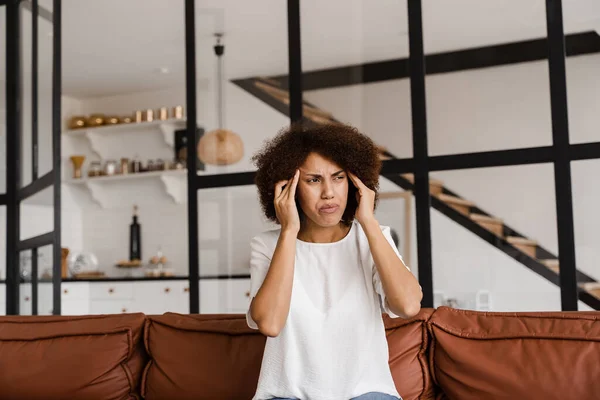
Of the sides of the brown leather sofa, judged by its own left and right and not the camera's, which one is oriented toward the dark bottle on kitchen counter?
back

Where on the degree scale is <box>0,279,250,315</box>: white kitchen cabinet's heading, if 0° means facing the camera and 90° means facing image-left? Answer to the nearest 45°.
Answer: approximately 0°

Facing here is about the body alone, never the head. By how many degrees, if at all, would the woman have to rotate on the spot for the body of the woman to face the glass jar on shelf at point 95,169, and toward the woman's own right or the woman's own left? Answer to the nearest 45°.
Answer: approximately 135° to the woman's own right

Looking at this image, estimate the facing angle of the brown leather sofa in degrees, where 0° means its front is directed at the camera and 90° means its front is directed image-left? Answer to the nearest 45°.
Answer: approximately 0°

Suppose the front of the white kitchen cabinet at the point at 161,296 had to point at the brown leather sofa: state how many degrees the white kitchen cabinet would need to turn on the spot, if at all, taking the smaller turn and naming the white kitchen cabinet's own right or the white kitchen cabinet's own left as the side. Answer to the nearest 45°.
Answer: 0° — it already faces it

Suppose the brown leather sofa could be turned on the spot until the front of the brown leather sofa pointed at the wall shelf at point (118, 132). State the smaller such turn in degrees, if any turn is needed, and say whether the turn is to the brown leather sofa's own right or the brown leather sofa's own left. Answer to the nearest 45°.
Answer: approximately 180°
